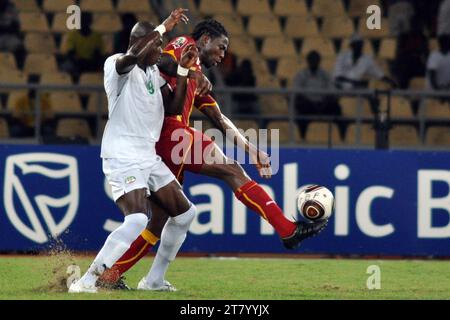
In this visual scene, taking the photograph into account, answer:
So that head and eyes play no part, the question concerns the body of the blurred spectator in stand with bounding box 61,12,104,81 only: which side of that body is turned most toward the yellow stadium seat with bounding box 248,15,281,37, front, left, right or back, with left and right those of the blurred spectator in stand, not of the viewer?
left

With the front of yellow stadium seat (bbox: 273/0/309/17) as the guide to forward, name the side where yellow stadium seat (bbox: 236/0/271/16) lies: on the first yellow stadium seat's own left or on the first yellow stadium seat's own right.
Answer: on the first yellow stadium seat's own right

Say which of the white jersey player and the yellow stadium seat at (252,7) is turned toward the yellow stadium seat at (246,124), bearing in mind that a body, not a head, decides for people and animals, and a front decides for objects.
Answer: the yellow stadium seat at (252,7)

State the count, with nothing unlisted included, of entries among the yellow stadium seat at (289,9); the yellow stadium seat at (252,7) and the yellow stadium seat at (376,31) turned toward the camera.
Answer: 3

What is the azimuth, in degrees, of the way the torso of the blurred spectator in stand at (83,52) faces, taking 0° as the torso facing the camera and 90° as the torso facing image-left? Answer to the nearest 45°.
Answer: approximately 0°

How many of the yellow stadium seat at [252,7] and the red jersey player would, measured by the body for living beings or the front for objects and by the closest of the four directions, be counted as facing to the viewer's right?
1

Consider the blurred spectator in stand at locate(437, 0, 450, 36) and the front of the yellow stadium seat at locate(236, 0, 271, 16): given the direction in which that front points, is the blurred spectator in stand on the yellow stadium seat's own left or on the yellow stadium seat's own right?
on the yellow stadium seat's own left

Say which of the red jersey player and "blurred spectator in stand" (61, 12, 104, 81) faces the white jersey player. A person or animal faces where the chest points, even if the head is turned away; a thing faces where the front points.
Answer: the blurred spectator in stand

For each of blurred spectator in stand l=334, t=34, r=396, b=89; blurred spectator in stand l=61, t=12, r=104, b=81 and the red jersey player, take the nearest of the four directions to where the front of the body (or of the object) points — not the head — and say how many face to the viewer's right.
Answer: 1

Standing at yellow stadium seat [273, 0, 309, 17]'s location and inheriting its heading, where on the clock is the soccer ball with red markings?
The soccer ball with red markings is roughly at 12 o'clock from the yellow stadium seat.

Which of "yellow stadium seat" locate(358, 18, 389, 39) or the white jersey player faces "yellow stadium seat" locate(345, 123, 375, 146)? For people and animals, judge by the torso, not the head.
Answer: "yellow stadium seat" locate(358, 18, 389, 39)

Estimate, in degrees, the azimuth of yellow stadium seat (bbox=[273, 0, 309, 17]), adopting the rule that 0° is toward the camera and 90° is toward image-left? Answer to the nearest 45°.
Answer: approximately 0°
